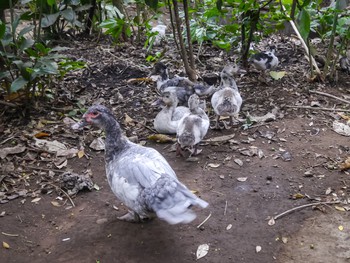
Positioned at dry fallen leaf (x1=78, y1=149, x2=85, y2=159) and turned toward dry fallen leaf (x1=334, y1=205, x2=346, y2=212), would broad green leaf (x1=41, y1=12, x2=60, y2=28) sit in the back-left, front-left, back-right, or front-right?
back-left

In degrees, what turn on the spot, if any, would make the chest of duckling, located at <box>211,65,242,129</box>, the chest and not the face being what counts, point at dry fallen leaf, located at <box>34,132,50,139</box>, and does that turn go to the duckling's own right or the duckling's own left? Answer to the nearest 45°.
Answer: approximately 90° to the duckling's own left

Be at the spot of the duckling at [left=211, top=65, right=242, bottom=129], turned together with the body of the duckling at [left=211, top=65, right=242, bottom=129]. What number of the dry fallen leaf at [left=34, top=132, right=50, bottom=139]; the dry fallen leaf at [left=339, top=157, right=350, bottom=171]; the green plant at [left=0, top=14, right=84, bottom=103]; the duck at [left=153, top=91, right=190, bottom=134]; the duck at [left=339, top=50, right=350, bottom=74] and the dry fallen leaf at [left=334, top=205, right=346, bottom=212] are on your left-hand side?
3

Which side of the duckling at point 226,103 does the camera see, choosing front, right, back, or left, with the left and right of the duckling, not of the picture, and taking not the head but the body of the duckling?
back

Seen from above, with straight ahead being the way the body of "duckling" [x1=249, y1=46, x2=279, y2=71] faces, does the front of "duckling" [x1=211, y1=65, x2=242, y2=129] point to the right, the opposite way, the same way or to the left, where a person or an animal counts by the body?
to the left
